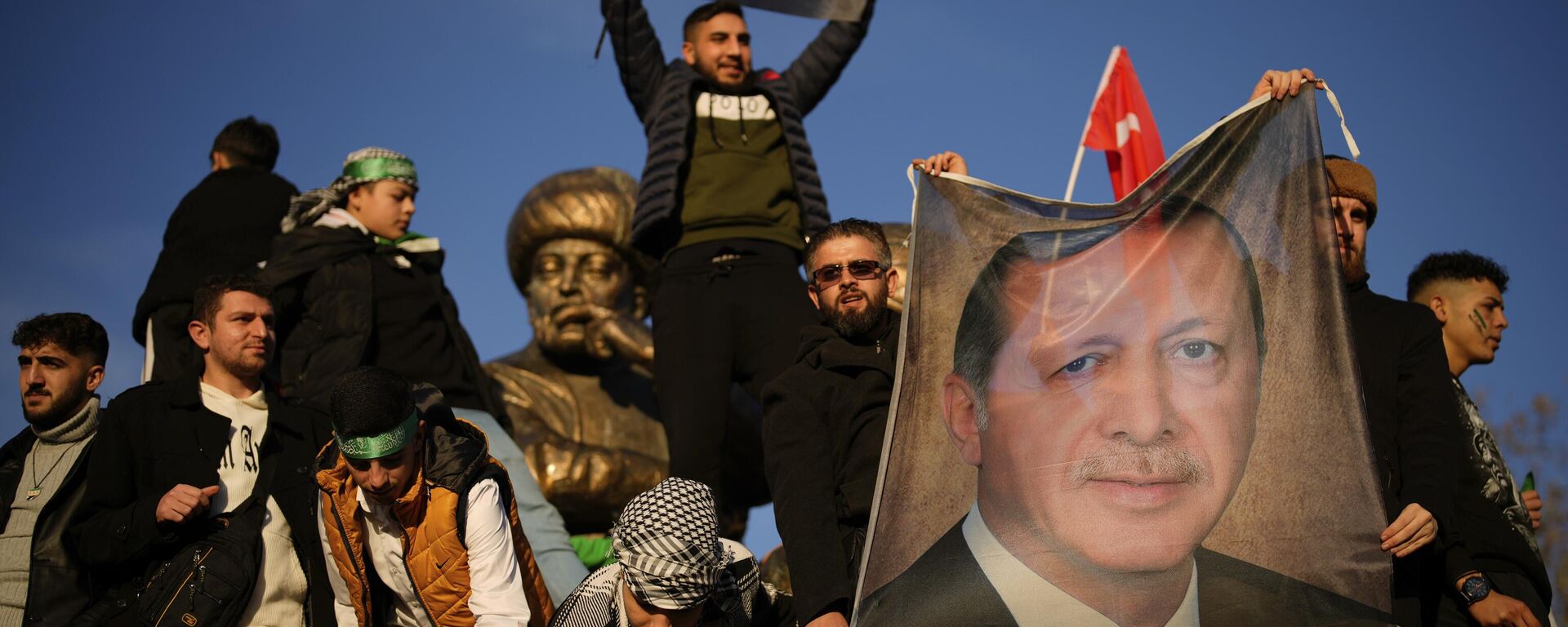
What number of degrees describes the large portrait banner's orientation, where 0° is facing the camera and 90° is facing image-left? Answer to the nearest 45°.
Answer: approximately 0°

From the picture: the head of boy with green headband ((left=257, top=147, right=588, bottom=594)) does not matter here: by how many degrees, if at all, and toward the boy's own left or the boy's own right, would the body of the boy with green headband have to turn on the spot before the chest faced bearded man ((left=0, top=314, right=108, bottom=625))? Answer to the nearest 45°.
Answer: approximately 90° to the boy's own right

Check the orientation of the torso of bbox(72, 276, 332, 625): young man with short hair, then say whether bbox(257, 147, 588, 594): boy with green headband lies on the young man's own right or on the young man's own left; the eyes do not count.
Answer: on the young man's own left

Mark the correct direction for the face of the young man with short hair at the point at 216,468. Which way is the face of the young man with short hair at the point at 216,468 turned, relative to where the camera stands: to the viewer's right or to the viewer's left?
to the viewer's right

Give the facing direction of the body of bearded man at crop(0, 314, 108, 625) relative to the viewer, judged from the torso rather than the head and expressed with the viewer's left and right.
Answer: facing the viewer and to the left of the viewer

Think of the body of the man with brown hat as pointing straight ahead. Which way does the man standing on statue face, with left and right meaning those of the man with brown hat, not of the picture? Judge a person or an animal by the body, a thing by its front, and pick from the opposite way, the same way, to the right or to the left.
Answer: the same way

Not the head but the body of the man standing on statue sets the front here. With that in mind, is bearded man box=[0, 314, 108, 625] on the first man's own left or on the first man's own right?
on the first man's own right

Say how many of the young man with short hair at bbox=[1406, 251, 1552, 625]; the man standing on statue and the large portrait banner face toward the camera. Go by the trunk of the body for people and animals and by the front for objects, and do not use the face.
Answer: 2

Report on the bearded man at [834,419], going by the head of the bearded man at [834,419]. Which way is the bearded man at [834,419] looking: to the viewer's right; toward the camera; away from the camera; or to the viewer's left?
toward the camera

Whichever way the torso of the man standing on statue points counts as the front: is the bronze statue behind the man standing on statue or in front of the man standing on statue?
behind

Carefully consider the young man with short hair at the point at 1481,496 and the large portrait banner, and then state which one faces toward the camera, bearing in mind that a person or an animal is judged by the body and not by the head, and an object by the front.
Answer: the large portrait banner
